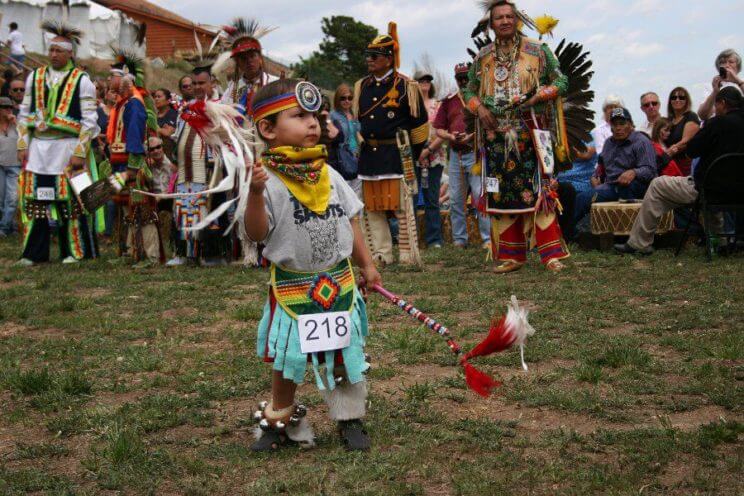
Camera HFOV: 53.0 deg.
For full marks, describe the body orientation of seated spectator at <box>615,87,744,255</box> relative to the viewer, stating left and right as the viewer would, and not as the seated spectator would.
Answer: facing to the left of the viewer

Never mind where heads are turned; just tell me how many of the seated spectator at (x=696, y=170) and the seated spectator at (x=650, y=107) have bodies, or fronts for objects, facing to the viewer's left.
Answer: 1

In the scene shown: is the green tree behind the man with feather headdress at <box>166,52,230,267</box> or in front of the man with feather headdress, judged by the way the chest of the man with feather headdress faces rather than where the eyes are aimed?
behind

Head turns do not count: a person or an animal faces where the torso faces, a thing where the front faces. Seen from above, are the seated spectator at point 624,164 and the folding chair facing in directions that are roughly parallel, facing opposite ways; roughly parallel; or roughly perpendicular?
roughly perpendicular

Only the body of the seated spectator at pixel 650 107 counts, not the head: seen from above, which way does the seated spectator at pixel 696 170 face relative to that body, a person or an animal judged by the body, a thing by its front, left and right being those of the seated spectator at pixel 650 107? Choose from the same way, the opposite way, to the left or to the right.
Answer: to the right

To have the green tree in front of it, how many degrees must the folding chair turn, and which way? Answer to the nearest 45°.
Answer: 0° — it already faces it

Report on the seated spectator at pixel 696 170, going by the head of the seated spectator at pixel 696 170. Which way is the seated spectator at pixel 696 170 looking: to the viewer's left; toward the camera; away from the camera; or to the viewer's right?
to the viewer's left

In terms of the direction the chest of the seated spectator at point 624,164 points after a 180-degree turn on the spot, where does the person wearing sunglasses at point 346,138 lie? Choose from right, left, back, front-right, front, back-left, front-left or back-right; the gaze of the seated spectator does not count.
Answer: back-left

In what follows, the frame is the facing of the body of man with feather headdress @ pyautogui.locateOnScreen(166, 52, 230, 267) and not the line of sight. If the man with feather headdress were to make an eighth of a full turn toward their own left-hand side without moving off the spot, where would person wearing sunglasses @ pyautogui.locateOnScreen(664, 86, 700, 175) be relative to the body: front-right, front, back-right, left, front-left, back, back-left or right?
left
